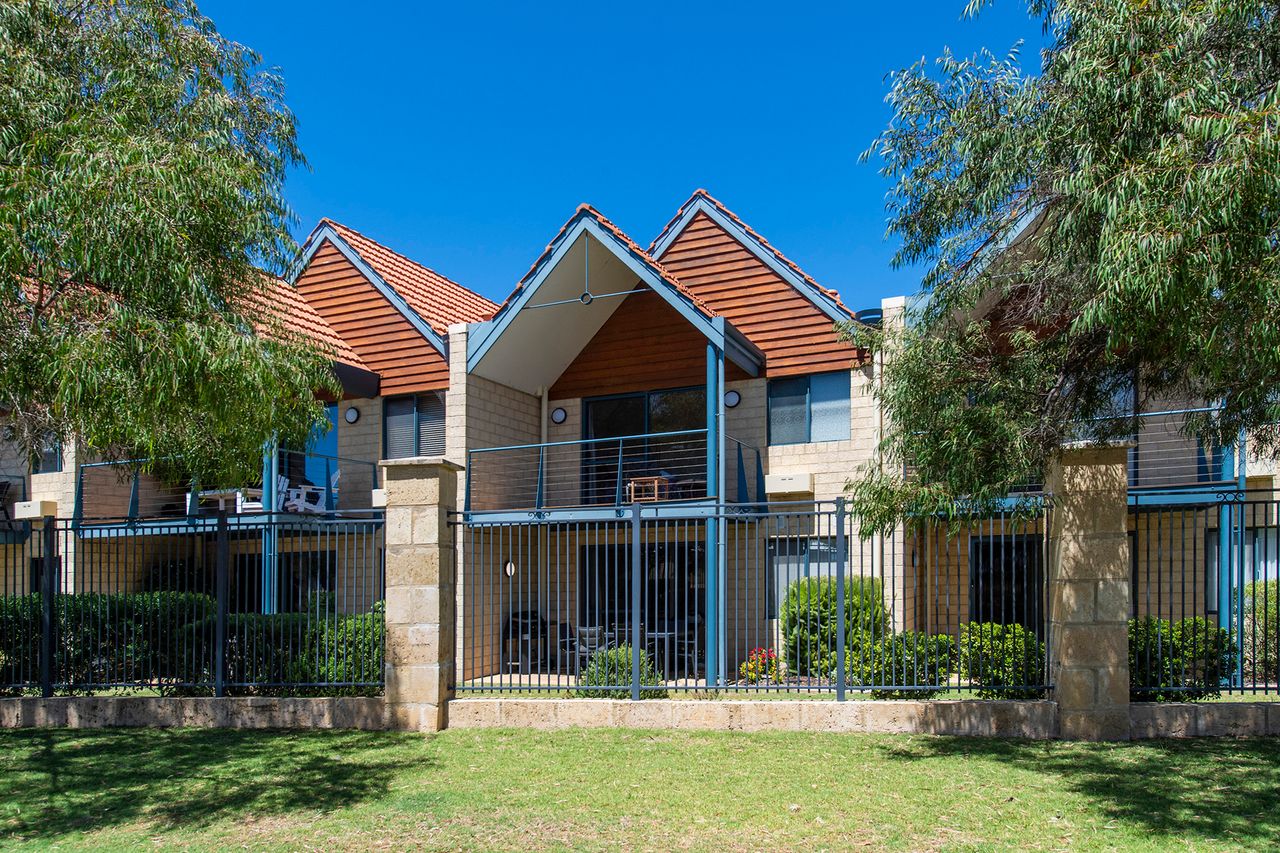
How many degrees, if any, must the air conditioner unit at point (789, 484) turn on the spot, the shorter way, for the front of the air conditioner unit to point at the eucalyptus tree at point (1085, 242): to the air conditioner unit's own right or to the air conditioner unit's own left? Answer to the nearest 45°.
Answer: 0° — it already faces it

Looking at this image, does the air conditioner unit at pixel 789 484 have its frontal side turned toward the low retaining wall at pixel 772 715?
yes

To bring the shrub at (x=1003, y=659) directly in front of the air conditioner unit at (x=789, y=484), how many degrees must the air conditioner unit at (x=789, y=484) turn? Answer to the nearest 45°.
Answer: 0° — it already faces it

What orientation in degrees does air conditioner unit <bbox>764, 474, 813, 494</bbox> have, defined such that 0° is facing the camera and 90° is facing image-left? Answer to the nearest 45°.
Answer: approximately 0°

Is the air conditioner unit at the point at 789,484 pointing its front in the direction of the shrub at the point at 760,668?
yes
